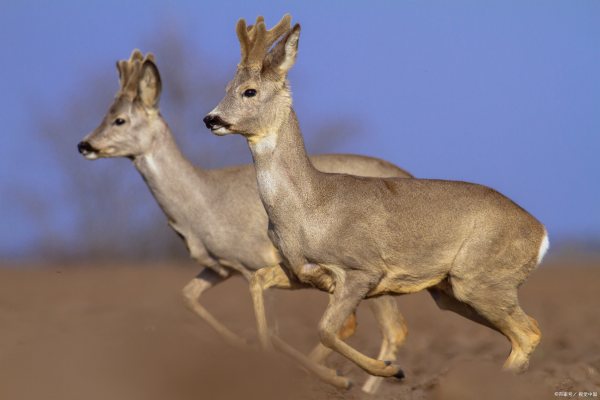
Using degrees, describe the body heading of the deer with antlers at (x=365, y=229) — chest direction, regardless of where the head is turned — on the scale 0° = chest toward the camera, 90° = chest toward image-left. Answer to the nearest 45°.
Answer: approximately 90°

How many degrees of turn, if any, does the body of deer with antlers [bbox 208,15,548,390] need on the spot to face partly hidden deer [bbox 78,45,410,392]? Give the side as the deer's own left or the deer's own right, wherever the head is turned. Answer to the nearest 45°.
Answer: approximately 45° to the deer's own right

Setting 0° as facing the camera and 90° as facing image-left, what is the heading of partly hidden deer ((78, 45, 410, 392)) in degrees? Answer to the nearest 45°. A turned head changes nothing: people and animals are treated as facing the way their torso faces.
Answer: approximately 90°

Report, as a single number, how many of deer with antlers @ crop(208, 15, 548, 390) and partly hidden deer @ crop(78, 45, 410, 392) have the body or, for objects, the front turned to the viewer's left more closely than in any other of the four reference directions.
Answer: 2

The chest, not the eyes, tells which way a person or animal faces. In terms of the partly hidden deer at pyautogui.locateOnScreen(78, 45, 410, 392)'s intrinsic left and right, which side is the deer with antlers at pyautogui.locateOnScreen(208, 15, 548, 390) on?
on its left
